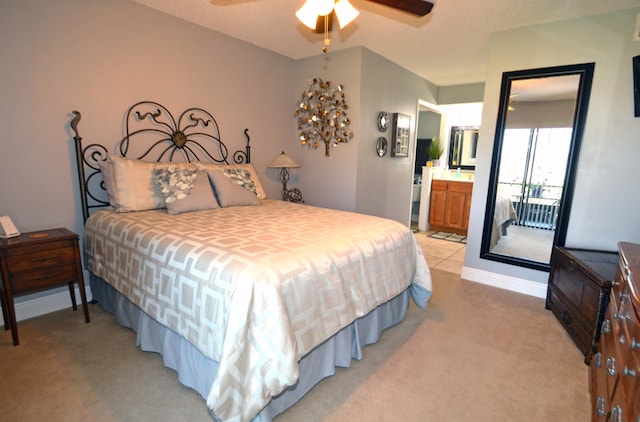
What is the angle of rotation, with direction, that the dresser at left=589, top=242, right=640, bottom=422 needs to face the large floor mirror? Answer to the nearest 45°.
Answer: approximately 90° to its right

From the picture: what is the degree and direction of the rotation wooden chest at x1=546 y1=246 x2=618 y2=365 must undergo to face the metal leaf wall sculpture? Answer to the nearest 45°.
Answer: approximately 45° to its right

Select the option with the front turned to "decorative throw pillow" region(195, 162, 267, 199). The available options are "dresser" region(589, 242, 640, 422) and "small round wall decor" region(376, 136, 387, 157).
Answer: the dresser

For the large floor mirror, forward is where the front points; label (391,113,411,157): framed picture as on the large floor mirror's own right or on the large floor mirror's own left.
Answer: on the large floor mirror's own right

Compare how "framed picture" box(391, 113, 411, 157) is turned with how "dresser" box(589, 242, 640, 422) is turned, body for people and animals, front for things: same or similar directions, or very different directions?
very different directions

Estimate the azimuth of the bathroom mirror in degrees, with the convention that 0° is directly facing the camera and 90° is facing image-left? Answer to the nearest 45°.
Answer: approximately 0°

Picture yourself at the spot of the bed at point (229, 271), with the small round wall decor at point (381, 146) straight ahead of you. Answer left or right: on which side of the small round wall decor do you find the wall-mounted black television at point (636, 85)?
right

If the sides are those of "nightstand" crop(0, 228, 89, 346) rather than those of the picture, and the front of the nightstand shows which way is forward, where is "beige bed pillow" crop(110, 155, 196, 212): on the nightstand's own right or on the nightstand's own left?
on the nightstand's own left

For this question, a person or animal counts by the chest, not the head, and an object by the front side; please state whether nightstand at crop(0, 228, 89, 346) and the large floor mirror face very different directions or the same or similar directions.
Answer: very different directions

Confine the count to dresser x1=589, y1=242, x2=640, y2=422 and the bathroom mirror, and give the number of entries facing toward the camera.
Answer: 1

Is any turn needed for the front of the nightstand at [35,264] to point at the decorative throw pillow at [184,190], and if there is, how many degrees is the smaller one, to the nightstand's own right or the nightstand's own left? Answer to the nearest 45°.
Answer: approximately 45° to the nightstand's own left

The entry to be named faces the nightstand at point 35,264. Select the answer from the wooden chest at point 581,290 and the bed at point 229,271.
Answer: the wooden chest

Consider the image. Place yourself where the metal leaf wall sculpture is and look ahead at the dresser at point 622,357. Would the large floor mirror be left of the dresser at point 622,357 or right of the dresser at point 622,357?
left

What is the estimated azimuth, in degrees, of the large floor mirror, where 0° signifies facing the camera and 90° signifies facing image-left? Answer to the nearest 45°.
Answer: approximately 45°
